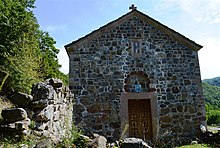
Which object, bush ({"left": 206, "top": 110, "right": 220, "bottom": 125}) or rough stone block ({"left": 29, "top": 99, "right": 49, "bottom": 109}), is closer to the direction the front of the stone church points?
the rough stone block

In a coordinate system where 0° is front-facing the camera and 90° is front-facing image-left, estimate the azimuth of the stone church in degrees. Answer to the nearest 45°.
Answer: approximately 0°

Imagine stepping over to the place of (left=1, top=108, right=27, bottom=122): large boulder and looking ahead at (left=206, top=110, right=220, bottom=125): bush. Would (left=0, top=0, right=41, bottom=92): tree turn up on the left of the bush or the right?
left

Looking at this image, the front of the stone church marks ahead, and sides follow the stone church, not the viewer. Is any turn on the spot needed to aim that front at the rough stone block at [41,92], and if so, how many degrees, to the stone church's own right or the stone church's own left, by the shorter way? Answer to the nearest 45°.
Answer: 0° — it already faces it

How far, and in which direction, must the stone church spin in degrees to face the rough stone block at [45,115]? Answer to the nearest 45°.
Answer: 0° — it already faces it

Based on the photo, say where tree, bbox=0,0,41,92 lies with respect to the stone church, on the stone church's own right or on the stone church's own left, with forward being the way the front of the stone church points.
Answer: on the stone church's own right

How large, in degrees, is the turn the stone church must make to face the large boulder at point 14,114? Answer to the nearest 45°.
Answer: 0° — it already faces it

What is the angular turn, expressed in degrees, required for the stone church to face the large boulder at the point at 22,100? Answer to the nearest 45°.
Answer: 0° — it already faces it
